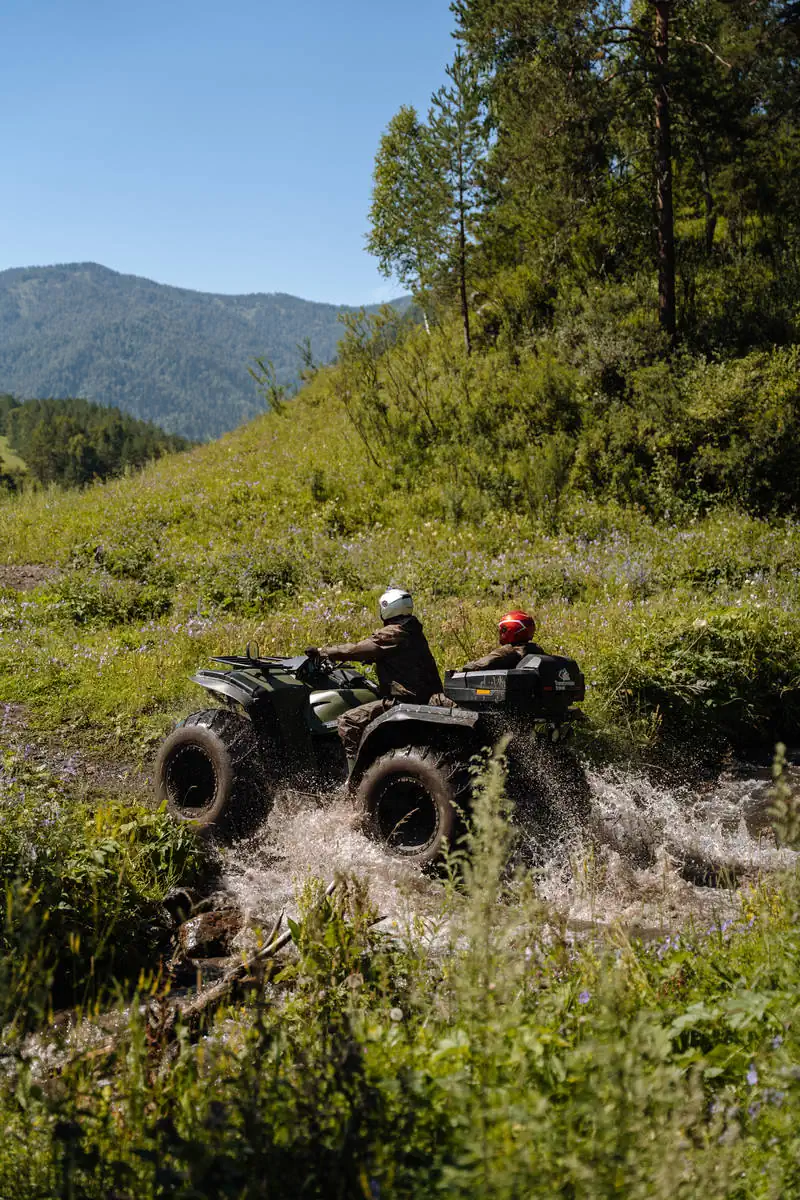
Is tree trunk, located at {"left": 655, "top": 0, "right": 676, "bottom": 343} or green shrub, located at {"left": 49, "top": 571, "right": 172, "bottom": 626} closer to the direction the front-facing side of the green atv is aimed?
the green shrub

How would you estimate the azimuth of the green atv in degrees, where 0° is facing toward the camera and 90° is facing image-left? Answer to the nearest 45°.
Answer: approximately 135°

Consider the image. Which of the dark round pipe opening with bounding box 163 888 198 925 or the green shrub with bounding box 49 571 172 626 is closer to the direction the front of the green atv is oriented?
the green shrub
